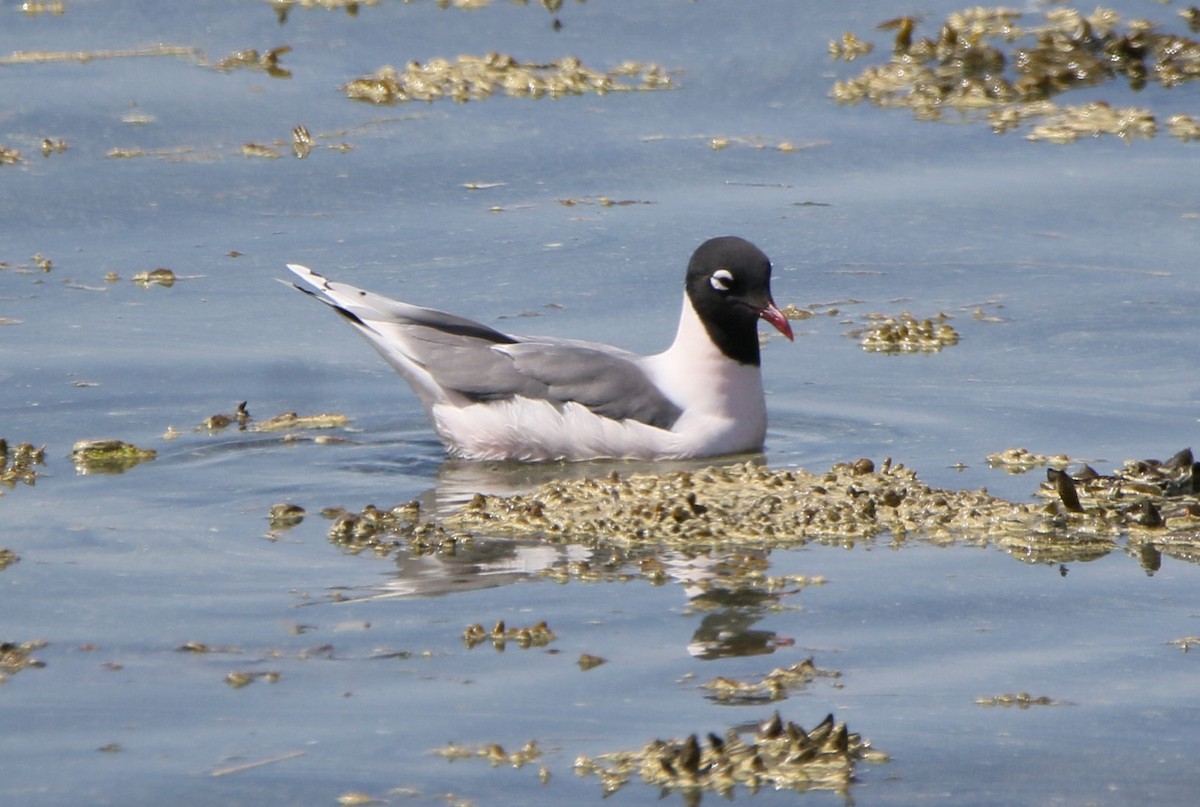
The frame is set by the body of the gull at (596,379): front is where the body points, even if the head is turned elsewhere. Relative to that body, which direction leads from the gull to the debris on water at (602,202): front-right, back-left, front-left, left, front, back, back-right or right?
left

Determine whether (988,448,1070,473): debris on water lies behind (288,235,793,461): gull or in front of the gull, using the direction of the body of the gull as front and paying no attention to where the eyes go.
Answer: in front

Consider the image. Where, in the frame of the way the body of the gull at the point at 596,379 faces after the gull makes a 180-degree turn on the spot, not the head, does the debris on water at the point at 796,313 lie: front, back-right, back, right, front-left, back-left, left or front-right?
back-right

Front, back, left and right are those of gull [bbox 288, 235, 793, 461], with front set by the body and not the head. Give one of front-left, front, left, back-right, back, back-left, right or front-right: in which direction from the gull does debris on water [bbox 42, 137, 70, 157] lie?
back-left

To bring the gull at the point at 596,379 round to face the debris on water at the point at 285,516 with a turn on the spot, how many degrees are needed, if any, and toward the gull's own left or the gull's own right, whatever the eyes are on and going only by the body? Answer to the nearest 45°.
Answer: approximately 135° to the gull's own right

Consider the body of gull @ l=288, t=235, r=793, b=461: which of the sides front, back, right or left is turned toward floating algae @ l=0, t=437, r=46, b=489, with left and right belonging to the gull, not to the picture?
back

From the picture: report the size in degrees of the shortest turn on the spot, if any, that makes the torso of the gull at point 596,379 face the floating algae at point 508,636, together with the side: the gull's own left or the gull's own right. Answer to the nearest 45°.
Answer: approximately 90° to the gull's own right

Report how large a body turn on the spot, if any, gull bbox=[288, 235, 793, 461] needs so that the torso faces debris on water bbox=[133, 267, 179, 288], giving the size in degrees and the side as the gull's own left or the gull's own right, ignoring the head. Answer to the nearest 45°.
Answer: approximately 135° to the gull's own left

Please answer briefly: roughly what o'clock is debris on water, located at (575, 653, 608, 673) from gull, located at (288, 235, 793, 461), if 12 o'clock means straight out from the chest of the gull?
The debris on water is roughly at 3 o'clock from the gull.

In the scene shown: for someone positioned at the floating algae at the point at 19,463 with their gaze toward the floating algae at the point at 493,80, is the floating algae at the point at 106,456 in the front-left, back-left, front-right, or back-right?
front-right

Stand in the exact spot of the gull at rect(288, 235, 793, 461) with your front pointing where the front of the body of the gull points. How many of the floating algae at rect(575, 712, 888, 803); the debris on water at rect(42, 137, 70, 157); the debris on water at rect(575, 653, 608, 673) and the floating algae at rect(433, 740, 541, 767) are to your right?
3

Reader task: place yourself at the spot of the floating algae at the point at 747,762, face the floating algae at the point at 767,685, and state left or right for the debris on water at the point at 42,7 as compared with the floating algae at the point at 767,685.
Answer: left

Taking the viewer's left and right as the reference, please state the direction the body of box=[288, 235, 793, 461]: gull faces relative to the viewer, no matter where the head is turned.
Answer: facing to the right of the viewer

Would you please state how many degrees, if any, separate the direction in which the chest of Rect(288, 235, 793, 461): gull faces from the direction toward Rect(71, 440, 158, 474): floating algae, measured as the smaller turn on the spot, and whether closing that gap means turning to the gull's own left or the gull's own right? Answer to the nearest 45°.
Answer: approximately 180°

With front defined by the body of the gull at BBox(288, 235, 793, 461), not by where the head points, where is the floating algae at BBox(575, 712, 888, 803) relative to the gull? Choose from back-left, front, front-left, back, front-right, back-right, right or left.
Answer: right

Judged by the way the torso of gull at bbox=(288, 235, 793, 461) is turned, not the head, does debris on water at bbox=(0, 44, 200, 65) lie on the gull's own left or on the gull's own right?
on the gull's own left

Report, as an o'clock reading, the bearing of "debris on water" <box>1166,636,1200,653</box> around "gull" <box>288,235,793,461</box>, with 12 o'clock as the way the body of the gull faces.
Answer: The debris on water is roughly at 2 o'clock from the gull.
